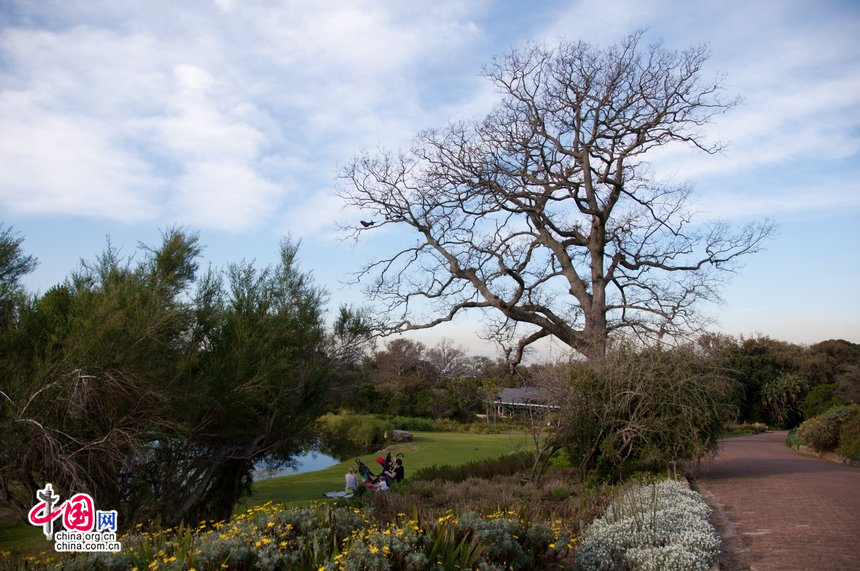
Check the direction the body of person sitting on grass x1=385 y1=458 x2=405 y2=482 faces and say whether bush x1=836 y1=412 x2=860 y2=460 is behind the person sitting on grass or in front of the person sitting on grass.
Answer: behind

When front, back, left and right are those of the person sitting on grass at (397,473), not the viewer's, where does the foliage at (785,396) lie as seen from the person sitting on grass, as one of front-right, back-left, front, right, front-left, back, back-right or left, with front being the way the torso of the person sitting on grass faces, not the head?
back-right

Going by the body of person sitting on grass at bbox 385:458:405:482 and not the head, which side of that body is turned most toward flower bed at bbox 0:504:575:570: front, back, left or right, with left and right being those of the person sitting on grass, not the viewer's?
left

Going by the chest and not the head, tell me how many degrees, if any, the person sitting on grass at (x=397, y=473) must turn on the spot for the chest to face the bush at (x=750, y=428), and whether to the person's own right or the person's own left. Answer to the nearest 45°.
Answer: approximately 135° to the person's own right

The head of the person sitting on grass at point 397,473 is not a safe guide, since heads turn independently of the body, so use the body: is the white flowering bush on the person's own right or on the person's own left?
on the person's own left

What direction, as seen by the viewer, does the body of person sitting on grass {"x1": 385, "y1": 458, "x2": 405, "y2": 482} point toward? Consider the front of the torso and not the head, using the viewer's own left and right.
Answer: facing to the left of the viewer

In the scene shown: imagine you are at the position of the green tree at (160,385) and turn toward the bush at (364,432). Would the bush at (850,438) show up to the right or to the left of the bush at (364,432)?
right

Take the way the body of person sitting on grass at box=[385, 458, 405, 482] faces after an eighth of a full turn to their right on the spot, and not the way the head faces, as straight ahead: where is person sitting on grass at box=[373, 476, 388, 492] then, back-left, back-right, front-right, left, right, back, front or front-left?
back-left

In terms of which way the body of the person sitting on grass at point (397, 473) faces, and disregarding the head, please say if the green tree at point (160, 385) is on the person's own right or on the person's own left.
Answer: on the person's own left

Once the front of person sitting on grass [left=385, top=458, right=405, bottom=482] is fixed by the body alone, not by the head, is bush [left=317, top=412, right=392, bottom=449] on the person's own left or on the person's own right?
on the person's own right
